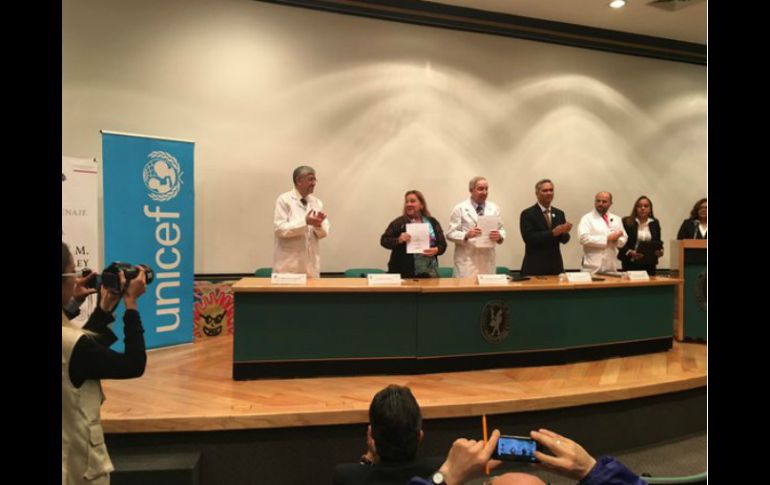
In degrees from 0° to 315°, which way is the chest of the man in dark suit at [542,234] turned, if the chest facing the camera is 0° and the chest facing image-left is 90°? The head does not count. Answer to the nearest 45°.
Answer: approximately 315°

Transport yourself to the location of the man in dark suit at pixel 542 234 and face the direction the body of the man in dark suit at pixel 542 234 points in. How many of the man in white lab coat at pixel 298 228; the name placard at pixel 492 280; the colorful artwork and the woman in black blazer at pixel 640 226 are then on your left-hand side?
1

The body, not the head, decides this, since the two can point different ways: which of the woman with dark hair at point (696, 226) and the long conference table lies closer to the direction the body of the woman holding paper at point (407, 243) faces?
the long conference table

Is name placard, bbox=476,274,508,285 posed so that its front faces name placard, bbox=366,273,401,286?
no

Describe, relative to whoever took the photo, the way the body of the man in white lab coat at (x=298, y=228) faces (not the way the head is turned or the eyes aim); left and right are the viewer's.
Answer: facing the viewer and to the right of the viewer

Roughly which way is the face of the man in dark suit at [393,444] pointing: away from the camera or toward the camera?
away from the camera

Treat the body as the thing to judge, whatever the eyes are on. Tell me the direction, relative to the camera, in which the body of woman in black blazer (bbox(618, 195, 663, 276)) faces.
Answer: toward the camera

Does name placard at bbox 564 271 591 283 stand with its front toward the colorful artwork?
no

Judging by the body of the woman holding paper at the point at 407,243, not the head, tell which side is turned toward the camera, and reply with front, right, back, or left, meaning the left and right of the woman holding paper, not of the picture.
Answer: front

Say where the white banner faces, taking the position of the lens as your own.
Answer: facing the viewer

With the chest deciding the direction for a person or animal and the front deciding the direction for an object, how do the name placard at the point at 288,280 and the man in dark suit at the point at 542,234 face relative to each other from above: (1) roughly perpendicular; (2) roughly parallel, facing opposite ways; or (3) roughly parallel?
roughly parallel

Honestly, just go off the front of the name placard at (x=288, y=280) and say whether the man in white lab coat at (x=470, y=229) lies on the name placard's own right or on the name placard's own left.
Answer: on the name placard's own left

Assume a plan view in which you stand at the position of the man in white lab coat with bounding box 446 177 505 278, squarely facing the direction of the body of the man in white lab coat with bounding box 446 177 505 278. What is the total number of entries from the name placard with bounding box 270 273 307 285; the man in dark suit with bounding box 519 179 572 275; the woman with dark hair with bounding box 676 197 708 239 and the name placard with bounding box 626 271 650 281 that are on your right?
1

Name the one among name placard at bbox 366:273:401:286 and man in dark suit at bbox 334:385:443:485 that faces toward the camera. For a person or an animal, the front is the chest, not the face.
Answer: the name placard

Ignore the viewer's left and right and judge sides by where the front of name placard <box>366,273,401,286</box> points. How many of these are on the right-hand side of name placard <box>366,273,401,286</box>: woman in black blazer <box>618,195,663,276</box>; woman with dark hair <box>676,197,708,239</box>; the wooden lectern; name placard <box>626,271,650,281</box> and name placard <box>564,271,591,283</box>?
0

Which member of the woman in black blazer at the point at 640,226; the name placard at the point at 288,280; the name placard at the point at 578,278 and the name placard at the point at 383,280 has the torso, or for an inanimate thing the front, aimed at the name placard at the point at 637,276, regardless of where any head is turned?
the woman in black blazer

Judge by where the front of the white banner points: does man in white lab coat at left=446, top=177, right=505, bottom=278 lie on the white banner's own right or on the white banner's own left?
on the white banner's own left

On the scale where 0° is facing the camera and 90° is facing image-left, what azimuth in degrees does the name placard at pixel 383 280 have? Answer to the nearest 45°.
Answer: approximately 0°

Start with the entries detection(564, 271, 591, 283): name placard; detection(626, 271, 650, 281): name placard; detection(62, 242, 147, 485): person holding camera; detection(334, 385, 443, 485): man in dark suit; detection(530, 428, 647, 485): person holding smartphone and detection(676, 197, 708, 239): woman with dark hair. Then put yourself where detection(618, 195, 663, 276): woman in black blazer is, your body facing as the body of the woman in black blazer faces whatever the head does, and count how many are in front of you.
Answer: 5
